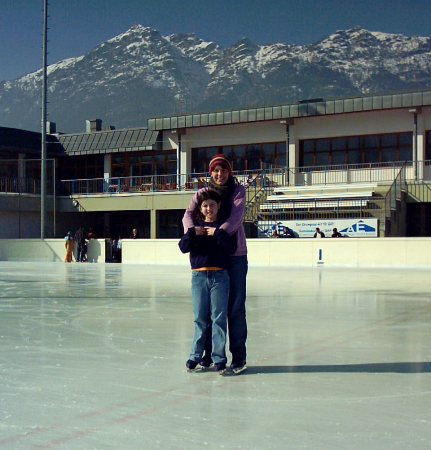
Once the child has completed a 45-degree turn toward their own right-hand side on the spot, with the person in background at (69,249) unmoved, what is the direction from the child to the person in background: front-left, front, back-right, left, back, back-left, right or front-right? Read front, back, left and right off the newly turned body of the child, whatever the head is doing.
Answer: back-right

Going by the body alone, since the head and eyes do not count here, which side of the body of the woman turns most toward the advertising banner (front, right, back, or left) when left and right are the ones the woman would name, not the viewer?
back

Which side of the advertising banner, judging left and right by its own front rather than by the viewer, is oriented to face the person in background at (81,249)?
right

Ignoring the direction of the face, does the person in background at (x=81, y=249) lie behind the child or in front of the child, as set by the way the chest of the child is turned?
behind

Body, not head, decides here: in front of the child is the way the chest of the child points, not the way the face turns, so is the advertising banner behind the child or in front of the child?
behind

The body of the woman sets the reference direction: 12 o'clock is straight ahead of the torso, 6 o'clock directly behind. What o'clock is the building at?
The building is roughly at 6 o'clock from the woman.

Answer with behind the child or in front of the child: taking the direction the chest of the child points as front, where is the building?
behind

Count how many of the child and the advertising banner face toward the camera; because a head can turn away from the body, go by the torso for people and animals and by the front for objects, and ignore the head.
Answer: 2
